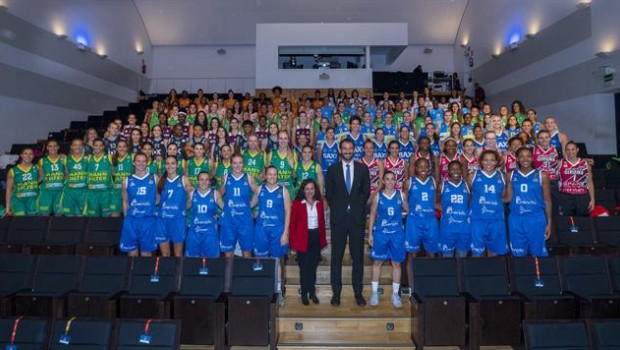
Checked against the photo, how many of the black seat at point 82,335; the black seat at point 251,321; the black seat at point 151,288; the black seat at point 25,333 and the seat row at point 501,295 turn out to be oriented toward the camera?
5

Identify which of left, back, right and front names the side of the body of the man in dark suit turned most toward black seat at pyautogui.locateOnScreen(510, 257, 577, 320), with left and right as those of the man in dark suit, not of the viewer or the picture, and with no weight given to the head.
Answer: left

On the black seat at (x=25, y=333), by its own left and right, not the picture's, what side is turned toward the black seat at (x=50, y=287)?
back

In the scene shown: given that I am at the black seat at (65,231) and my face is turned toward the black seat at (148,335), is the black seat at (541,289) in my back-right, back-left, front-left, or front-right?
front-left

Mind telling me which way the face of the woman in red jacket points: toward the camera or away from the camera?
toward the camera

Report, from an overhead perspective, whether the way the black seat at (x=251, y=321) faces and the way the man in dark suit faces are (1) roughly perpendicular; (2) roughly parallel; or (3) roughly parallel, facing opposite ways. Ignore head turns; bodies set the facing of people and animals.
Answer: roughly parallel

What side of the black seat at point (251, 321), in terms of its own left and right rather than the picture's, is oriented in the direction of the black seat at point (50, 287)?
right

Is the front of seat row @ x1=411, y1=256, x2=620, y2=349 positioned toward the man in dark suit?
no

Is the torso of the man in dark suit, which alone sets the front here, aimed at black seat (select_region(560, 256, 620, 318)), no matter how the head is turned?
no

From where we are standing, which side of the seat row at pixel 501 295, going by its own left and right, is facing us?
front

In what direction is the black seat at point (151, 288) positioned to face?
toward the camera

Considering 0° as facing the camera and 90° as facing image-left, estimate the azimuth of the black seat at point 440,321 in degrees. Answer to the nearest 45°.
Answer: approximately 0°

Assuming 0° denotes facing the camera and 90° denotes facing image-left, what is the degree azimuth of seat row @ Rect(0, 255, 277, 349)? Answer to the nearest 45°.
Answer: approximately 0°

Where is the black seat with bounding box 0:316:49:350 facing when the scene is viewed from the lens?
facing the viewer
